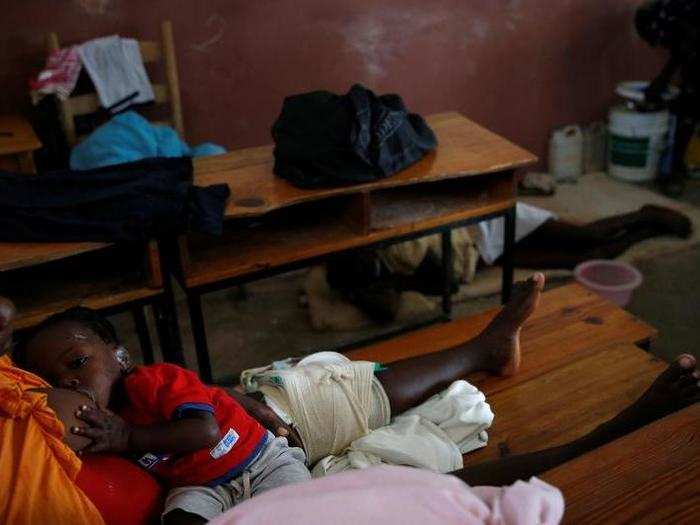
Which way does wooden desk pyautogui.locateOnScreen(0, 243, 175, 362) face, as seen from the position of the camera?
facing the viewer and to the right of the viewer

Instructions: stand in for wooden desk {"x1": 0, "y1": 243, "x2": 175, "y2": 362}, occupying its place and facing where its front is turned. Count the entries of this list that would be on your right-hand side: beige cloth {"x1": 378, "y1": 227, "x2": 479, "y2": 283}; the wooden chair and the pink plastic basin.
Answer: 0

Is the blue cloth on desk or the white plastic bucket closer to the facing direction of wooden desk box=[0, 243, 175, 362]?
the white plastic bucket

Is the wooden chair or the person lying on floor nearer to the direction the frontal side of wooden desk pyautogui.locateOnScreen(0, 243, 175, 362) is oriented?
the person lying on floor

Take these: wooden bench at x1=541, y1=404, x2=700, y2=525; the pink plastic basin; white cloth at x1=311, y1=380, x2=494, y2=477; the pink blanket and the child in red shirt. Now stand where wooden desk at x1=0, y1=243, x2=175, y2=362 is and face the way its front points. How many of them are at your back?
0

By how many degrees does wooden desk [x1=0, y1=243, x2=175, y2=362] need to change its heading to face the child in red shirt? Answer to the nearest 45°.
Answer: approximately 45° to its right

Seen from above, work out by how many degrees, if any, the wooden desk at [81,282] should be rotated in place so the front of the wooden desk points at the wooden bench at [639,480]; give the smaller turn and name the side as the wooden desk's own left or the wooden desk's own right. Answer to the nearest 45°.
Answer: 0° — it already faces it

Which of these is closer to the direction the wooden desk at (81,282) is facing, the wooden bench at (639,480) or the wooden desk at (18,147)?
the wooden bench

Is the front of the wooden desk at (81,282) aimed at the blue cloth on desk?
no

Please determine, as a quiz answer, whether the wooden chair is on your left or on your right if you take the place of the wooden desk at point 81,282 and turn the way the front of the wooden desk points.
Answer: on your left

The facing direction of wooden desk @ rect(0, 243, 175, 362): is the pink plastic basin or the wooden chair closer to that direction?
the pink plastic basin

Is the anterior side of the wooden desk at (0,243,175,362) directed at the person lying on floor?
no

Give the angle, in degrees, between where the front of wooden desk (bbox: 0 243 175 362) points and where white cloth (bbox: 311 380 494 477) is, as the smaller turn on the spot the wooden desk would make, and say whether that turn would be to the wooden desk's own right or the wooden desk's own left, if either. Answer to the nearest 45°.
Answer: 0° — it already faces it

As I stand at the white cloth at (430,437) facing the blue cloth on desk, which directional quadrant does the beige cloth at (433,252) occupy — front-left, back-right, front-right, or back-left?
front-right

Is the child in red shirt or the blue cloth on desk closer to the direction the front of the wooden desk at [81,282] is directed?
the child in red shirt

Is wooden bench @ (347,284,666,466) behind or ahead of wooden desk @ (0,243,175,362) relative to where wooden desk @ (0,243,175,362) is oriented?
ahead

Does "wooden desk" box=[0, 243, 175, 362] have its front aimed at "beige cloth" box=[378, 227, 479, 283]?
no
